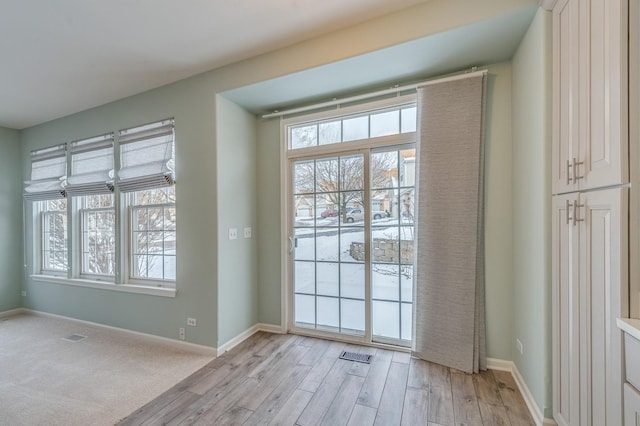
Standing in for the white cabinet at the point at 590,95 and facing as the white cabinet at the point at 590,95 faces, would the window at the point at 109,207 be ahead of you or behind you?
ahead

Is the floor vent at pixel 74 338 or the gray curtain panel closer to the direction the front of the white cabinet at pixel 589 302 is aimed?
the floor vent

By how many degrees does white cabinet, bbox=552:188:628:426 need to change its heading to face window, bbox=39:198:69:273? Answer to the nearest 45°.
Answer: approximately 45° to its right

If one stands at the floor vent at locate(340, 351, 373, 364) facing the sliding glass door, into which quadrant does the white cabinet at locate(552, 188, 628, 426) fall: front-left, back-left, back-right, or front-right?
back-right

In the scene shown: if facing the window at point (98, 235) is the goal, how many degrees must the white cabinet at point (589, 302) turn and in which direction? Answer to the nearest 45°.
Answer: approximately 45° to its right

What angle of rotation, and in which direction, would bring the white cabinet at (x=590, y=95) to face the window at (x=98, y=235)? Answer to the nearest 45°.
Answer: approximately 45° to its right

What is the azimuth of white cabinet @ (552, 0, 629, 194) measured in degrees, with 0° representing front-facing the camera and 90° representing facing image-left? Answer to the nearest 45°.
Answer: approximately 45°

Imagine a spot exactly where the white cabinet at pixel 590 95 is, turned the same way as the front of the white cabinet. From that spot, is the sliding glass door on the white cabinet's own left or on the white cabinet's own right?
on the white cabinet's own right

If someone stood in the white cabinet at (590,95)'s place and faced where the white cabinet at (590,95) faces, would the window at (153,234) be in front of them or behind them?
in front

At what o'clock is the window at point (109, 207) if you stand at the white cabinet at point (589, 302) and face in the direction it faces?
The window is roughly at 1 o'clock from the white cabinet.

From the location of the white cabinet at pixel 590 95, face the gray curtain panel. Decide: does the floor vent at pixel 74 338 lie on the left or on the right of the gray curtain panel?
left

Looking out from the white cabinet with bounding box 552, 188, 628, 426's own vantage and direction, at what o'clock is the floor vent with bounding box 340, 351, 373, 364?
The floor vent is roughly at 2 o'clock from the white cabinet.

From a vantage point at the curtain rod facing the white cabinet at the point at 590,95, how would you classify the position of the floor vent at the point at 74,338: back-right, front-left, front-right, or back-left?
back-right

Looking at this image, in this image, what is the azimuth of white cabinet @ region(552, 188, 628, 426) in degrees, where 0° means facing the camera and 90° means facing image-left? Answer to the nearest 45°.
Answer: approximately 45°
